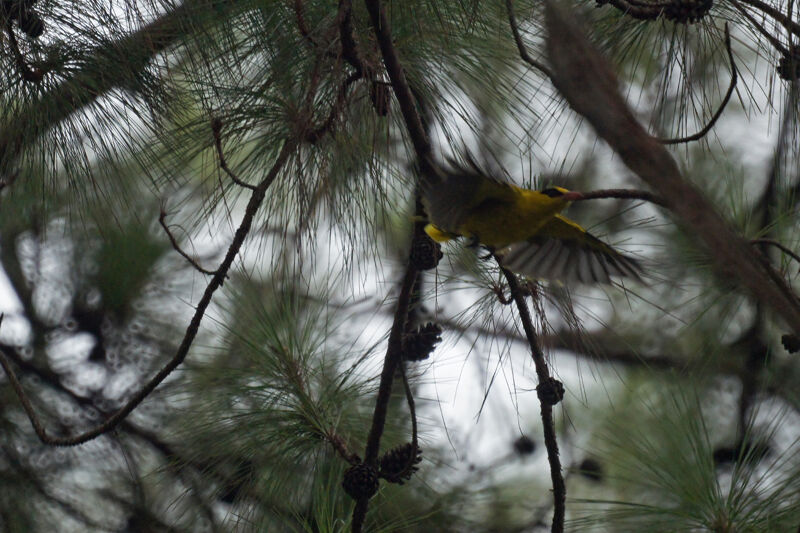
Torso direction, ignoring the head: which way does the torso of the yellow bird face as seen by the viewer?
to the viewer's right
